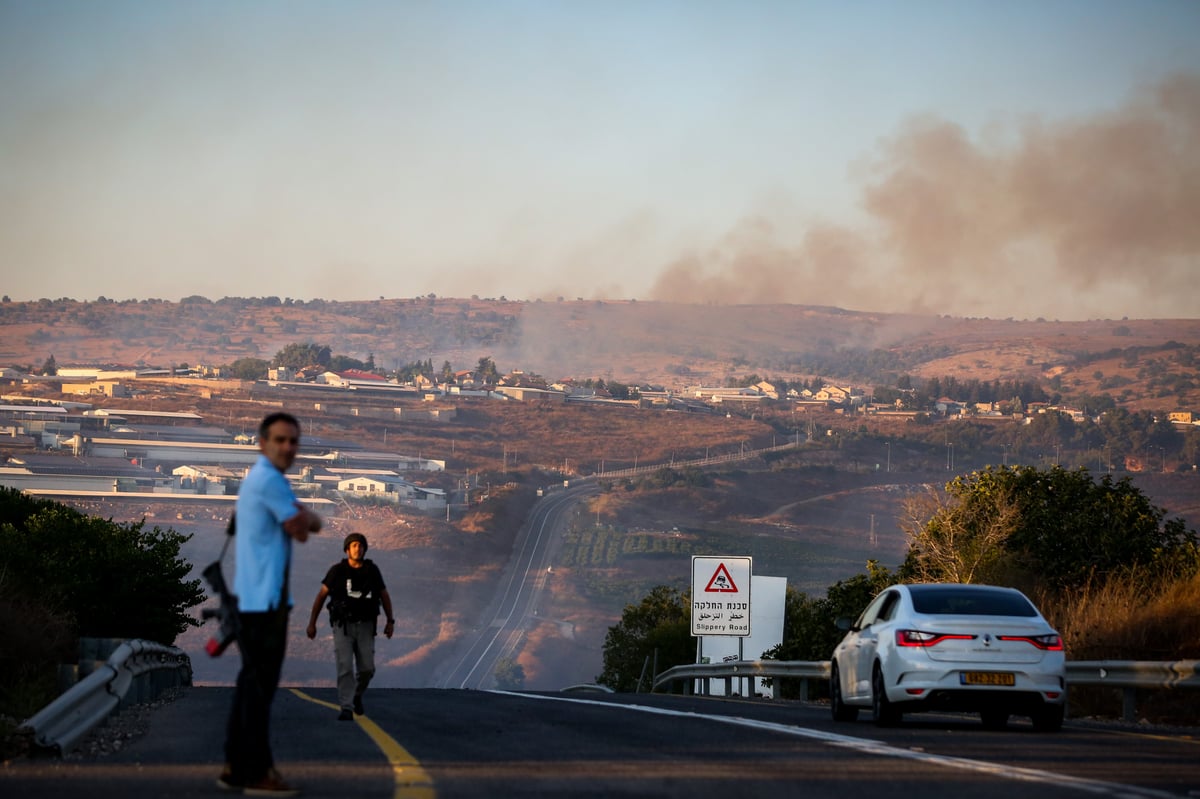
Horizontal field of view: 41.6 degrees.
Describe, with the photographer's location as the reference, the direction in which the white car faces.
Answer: facing away from the viewer

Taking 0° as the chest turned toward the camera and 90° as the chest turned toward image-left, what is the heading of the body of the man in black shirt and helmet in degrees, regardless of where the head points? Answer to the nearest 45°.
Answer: approximately 0°

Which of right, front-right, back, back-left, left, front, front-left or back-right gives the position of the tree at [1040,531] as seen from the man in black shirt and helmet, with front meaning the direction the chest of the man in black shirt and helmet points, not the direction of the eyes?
back-left

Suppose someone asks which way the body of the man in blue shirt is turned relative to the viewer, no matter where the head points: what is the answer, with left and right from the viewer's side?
facing to the right of the viewer

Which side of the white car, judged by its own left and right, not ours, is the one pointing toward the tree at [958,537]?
front

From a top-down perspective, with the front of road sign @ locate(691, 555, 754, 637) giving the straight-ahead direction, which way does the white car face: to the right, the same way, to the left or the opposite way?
the opposite way

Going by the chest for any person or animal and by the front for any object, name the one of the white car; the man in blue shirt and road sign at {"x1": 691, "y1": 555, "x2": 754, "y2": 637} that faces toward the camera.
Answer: the road sign

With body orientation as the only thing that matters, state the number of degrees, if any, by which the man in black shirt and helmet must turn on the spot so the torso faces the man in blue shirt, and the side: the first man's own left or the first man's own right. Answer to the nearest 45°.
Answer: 0° — they already face them

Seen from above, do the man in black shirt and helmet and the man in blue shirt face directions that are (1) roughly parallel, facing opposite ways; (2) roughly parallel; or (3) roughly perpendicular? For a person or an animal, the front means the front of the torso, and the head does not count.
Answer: roughly perpendicular

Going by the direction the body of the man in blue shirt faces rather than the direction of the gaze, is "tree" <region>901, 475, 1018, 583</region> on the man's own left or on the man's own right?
on the man's own left

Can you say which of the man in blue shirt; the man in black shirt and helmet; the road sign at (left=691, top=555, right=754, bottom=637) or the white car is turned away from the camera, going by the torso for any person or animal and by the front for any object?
the white car

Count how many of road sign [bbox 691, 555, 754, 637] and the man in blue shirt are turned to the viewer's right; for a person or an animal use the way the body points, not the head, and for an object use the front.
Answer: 1
